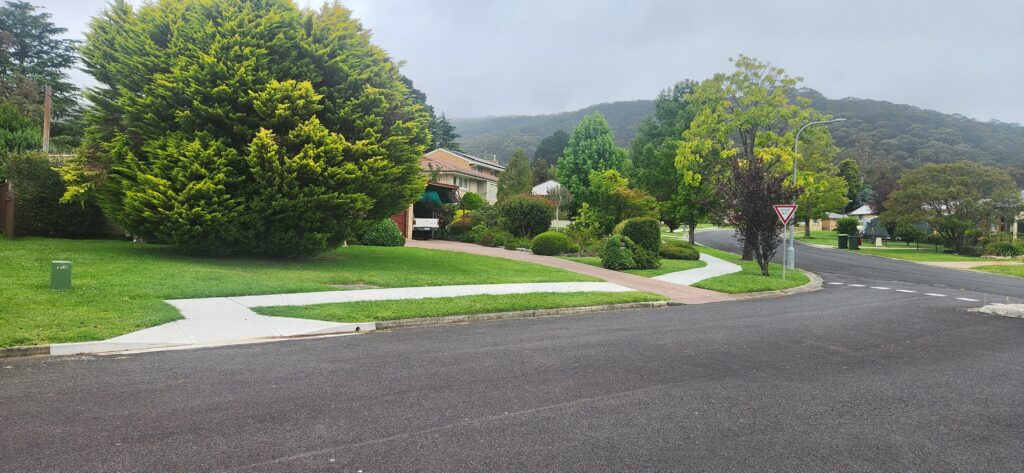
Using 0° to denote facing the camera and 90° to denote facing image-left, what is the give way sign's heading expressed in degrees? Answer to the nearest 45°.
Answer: approximately 0°

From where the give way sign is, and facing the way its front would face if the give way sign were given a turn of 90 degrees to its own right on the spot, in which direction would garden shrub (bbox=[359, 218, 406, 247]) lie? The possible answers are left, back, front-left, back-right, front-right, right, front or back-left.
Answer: front

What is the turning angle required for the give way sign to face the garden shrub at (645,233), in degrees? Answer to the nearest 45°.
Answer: approximately 90° to its right

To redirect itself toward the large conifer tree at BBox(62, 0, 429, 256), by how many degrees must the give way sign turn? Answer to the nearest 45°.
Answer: approximately 45° to its right

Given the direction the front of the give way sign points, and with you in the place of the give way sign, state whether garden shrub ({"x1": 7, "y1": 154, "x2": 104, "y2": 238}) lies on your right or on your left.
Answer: on your right

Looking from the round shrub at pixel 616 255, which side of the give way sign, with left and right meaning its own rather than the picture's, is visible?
right

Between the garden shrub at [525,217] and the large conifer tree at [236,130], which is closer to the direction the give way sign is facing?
the large conifer tree

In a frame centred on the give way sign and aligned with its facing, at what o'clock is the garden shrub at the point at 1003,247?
The garden shrub is roughly at 7 o'clock from the give way sign.
